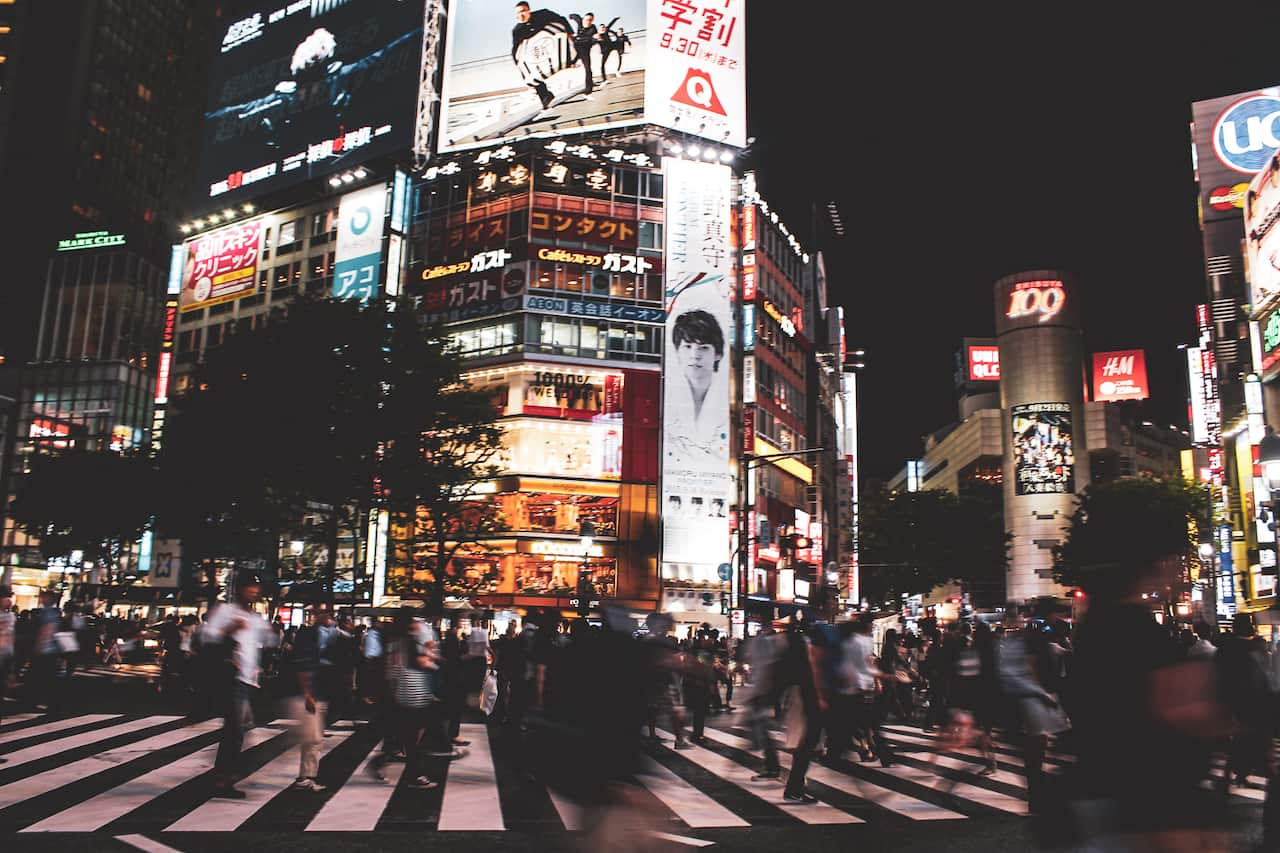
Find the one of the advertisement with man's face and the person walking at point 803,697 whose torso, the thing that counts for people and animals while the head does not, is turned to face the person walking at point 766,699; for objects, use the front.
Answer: the advertisement with man's face

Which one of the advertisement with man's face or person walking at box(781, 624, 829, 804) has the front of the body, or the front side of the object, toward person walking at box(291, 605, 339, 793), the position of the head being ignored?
the advertisement with man's face

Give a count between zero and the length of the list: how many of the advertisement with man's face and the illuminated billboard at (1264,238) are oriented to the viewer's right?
0

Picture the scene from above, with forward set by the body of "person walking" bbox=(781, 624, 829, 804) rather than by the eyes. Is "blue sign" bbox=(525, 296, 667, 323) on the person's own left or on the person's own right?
on the person's own left

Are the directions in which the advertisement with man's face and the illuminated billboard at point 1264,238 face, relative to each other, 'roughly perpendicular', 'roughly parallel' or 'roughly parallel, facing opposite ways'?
roughly perpendicular

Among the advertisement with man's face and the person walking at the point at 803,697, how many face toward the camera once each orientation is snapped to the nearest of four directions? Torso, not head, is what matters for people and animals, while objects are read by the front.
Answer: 1

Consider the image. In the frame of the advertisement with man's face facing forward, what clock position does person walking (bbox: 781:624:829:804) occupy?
The person walking is roughly at 12 o'clock from the advertisement with man's face.
